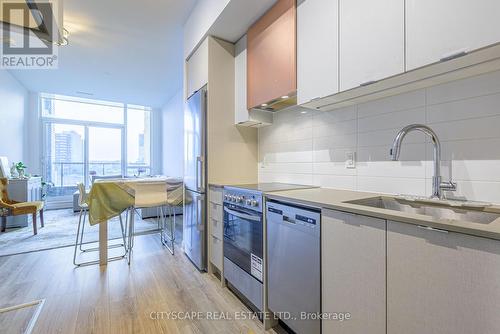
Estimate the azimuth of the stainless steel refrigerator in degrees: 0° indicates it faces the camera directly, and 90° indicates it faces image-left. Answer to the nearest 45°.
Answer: approximately 90°

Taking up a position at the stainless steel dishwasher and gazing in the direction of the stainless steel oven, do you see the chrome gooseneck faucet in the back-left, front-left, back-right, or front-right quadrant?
back-right

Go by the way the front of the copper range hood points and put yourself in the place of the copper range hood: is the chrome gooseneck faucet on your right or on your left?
on your left

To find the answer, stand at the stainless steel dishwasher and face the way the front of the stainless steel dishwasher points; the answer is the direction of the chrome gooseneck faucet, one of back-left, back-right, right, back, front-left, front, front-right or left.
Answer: back-left

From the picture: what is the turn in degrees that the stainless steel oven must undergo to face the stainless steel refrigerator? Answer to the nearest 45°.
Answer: approximately 90° to its right
